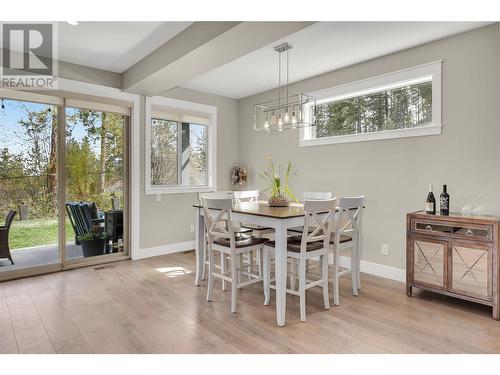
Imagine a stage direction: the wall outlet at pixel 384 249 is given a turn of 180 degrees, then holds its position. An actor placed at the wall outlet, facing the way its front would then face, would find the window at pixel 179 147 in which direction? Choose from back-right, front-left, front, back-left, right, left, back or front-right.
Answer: left

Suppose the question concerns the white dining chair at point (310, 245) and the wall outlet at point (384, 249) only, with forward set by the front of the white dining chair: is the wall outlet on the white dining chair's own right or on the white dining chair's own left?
on the white dining chair's own right

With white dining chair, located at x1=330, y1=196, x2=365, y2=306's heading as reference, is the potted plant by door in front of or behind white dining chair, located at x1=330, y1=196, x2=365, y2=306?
in front

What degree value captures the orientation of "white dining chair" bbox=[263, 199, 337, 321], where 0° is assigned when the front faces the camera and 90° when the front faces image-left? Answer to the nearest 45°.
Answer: approximately 135°

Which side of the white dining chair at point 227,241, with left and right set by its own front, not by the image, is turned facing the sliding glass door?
left

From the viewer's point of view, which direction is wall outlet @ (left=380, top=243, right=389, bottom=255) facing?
toward the camera

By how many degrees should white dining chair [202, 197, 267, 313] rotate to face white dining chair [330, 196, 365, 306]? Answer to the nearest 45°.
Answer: approximately 45° to its right

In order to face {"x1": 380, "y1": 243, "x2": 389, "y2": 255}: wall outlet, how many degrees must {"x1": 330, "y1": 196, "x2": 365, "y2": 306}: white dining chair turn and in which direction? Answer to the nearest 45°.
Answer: approximately 90° to its right

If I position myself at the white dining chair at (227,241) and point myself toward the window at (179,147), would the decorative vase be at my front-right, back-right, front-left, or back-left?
front-right
